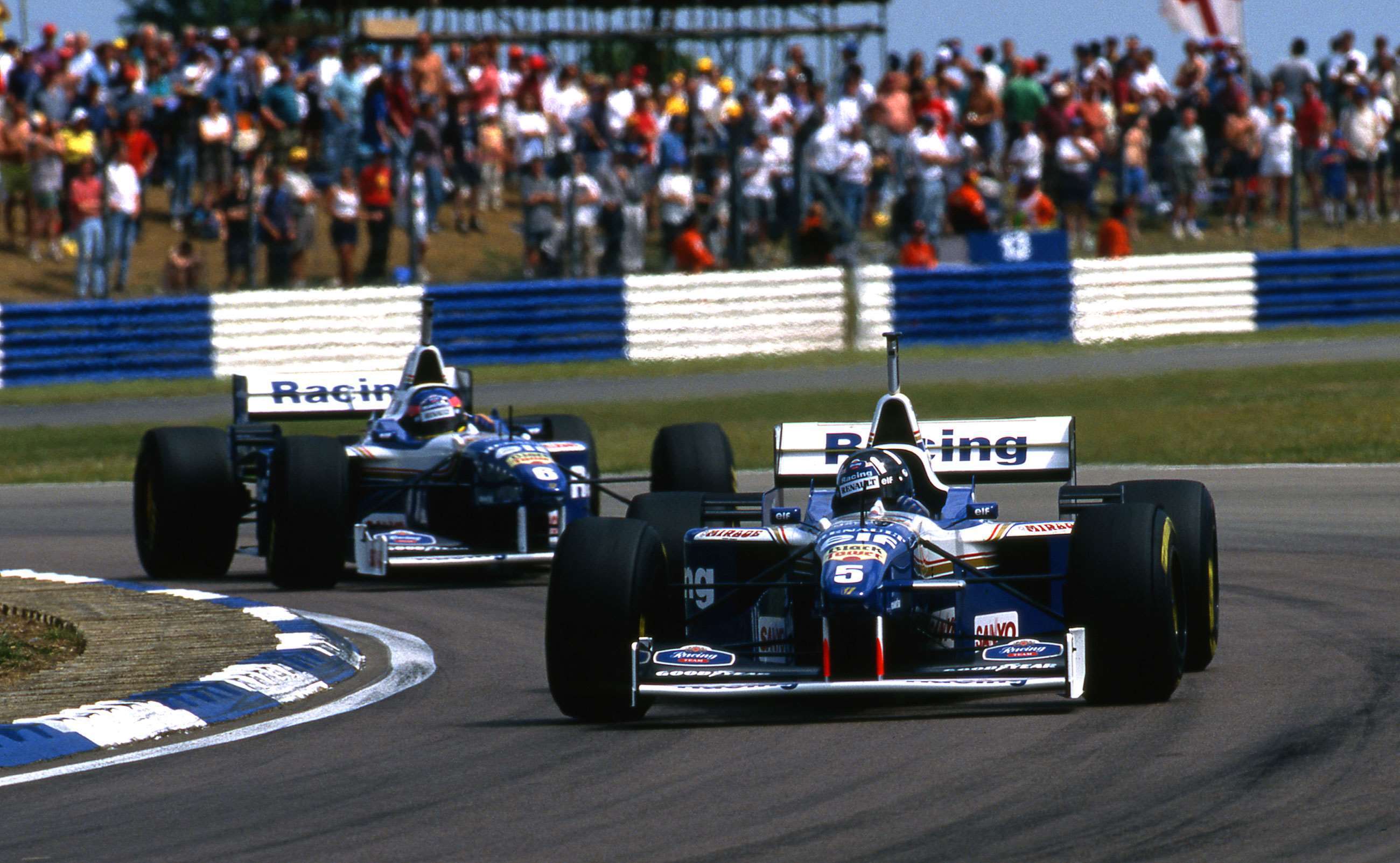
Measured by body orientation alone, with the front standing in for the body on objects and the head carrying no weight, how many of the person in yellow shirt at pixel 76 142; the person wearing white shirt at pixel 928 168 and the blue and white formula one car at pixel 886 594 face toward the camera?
3

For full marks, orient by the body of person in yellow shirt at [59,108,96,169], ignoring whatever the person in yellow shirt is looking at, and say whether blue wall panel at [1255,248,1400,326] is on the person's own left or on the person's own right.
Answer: on the person's own left

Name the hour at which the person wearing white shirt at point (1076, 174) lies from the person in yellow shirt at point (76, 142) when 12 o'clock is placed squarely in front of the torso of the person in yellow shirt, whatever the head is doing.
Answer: The person wearing white shirt is roughly at 9 o'clock from the person in yellow shirt.

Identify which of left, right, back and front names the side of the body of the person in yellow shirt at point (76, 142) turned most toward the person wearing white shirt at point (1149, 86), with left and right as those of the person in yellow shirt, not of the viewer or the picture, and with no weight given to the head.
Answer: left

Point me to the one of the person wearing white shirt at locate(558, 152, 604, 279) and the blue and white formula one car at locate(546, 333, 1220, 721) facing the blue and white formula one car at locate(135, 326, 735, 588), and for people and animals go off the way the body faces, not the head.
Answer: the person wearing white shirt

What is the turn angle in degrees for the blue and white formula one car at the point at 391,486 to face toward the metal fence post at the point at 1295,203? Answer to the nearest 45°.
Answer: approximately 90° to its left

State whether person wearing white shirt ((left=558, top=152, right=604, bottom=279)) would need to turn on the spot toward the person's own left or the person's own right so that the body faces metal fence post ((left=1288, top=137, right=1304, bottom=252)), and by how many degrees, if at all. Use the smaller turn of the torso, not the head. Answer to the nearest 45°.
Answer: approximately 90° to the person's own left

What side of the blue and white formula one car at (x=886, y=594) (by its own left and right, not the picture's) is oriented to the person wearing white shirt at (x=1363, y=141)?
back

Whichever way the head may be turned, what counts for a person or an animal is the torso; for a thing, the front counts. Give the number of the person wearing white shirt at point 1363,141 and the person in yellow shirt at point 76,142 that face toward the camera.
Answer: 2

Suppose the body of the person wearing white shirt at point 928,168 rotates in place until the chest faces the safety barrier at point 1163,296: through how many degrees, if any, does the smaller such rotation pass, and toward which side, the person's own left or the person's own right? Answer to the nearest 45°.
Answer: approximately 90° to the person's own left

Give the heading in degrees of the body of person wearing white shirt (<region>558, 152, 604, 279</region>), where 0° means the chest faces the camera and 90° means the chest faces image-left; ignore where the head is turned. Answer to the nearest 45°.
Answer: approximately 0°

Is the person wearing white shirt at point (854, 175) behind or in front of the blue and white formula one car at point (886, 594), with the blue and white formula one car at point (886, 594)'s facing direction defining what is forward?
behind

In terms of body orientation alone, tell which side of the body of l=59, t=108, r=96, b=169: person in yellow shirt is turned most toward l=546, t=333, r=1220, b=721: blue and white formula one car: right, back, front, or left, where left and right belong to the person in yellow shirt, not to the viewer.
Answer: front

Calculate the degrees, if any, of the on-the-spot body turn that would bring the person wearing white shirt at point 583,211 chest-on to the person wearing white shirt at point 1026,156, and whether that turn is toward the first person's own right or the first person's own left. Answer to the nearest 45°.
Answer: approximately 90° to the first person's own left
